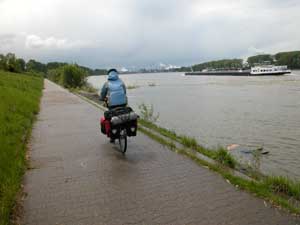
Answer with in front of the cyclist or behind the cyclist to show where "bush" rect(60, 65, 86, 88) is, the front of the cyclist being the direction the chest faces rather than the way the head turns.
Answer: in front

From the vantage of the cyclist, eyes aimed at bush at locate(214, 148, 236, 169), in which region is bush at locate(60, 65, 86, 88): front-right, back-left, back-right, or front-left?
back-left

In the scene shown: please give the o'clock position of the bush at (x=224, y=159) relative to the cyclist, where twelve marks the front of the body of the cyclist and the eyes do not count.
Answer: The bush is roughly at 4 o'clock from the cyclist.

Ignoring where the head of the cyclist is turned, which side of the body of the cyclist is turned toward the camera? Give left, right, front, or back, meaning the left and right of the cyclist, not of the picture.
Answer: back
